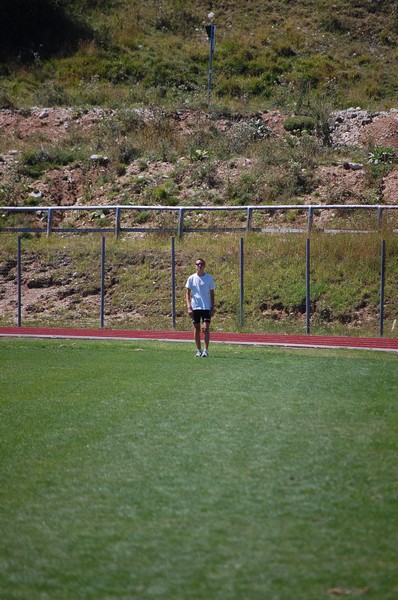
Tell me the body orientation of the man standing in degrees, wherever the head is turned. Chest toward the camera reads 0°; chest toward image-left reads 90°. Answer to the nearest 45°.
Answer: approximately 0°

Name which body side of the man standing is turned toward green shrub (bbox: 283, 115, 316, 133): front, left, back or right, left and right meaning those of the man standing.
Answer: back
